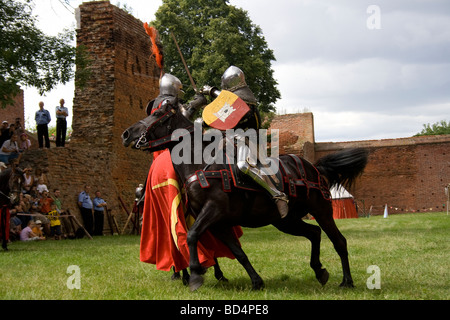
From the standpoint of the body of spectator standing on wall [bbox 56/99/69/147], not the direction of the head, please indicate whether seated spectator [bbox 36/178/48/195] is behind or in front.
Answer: in front

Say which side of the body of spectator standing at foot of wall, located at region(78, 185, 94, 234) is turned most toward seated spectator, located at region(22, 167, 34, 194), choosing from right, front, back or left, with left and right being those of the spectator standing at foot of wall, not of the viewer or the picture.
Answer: right

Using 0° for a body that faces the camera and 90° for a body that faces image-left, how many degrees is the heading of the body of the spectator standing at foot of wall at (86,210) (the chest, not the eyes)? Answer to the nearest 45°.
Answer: approximately 315°

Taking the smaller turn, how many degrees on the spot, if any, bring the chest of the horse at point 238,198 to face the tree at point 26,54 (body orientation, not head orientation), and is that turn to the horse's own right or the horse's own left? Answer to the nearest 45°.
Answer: approximately 45° to the horse's own right

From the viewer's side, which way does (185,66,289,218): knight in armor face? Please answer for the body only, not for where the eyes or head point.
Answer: to the viewer's left

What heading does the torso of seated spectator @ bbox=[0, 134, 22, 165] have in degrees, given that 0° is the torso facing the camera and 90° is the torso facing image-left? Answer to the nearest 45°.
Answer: approximately 315°

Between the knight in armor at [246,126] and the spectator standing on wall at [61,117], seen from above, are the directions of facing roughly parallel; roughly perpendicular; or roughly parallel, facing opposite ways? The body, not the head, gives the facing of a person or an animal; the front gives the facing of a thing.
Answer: roughly perpendicular

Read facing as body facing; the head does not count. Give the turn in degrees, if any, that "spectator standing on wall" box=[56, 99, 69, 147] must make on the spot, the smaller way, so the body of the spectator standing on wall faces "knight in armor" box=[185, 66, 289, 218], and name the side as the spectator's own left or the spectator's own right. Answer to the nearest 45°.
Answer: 0° — they already face them

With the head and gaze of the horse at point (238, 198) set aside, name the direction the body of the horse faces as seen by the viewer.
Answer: to the viewer's left

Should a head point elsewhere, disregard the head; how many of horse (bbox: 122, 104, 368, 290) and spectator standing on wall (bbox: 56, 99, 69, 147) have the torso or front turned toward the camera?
1
